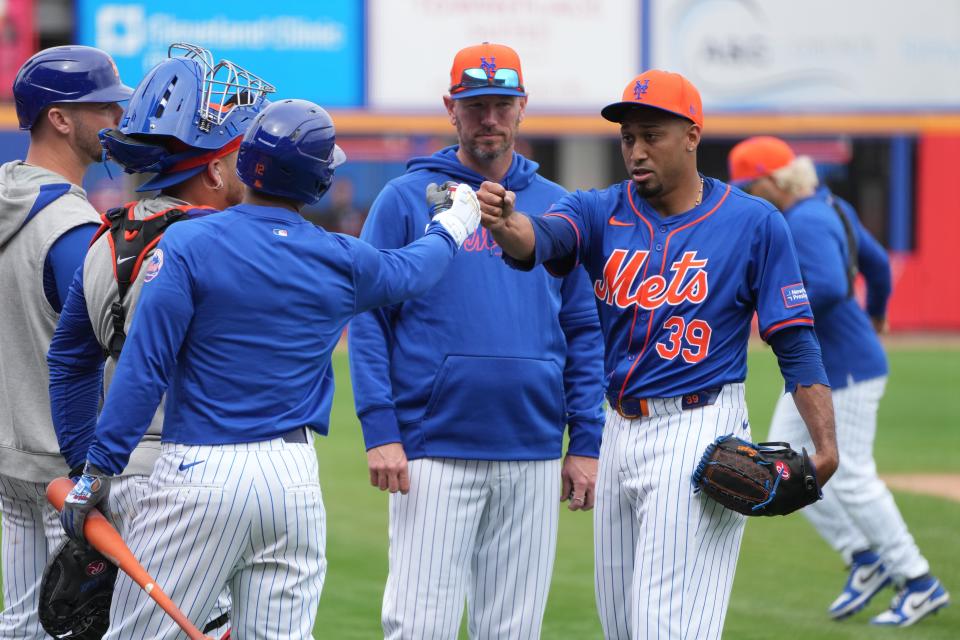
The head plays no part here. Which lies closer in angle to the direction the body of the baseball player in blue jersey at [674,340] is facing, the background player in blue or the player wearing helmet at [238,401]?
the player wearing helmet

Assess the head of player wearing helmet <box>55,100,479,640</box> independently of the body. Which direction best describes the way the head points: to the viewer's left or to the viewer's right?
to the viewer's right

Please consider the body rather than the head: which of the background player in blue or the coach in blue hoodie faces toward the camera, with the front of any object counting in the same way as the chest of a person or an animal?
the coach in blue hoodie

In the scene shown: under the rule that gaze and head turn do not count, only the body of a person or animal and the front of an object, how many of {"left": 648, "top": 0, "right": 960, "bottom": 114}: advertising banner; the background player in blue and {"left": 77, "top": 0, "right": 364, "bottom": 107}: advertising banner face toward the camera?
2

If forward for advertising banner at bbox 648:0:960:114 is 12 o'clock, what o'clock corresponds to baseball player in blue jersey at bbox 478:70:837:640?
The baseball player in blue jersey is roughly at 12 o'clock from the advertising banner.

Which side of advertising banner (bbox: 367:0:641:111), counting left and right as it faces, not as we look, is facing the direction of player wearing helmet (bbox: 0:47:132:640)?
front

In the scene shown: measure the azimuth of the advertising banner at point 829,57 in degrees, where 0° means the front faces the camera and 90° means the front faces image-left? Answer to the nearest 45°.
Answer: approximately 0°

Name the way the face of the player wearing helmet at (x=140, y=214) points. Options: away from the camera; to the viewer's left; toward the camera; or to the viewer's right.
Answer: to the viewer's right

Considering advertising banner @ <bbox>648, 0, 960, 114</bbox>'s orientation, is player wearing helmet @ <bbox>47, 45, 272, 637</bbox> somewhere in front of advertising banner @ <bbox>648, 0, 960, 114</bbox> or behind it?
in front

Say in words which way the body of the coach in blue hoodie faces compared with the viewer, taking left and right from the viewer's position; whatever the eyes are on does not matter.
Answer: facing the viewer

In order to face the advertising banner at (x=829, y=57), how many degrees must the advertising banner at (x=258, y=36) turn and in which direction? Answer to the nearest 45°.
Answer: approximately 90° to its left

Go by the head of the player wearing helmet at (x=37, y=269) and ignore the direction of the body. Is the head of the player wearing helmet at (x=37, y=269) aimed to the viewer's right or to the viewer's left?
to the viewer's right

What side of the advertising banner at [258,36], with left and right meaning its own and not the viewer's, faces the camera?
front

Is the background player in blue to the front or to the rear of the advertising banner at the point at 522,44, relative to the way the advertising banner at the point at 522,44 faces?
to the front

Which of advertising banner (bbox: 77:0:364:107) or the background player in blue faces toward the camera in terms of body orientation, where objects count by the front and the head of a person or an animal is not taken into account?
the advertising banner
